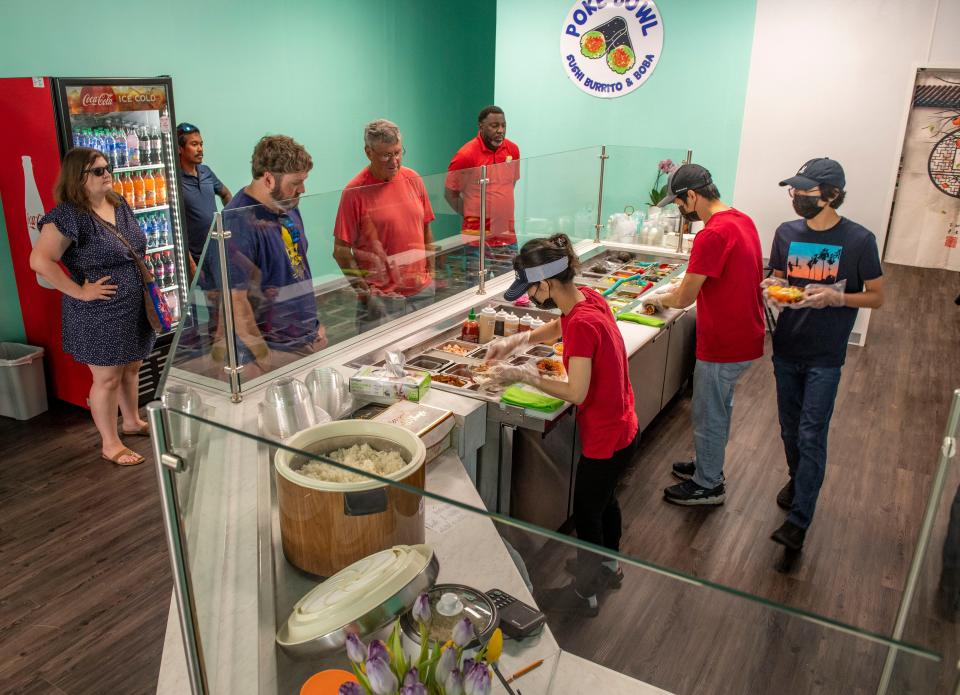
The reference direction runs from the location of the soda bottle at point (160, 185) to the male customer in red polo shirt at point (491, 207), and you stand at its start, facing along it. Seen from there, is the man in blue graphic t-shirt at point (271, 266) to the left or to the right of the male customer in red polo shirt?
right

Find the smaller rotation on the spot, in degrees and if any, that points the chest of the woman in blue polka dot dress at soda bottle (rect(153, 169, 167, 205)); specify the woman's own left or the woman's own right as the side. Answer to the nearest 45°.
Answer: approximately 135° to the woman's own left

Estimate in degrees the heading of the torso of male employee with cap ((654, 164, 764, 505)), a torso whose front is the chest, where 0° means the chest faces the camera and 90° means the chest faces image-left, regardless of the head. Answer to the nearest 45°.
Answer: approximately 90°

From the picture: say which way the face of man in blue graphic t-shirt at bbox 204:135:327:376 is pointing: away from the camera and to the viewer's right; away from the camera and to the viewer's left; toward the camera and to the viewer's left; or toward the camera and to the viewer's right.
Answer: toward the camera and to the viewer's right

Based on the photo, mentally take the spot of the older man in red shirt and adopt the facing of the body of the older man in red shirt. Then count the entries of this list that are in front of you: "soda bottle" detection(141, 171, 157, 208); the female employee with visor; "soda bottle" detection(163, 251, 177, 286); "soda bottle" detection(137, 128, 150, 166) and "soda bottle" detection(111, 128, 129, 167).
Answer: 1

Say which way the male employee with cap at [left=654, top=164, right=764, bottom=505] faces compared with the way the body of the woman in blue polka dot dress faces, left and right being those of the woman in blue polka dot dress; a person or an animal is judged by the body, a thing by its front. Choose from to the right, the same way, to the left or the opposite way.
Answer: the opposite way

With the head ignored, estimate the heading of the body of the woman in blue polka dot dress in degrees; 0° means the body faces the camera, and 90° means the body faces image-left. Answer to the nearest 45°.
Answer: approximately 315°

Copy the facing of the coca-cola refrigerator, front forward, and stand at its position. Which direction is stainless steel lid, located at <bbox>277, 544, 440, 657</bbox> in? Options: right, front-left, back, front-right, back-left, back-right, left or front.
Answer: front-right

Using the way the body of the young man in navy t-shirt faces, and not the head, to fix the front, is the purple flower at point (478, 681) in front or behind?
in front

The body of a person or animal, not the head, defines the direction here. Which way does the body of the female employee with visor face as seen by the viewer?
to the viewer's left

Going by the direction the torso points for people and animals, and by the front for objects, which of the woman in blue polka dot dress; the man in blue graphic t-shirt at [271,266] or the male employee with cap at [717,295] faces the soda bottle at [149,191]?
the male employee with cap

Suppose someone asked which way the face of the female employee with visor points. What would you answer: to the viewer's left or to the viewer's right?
to the viewer's left

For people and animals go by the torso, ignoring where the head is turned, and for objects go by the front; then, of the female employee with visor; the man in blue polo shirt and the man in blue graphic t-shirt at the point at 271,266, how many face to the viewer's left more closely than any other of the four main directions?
1
